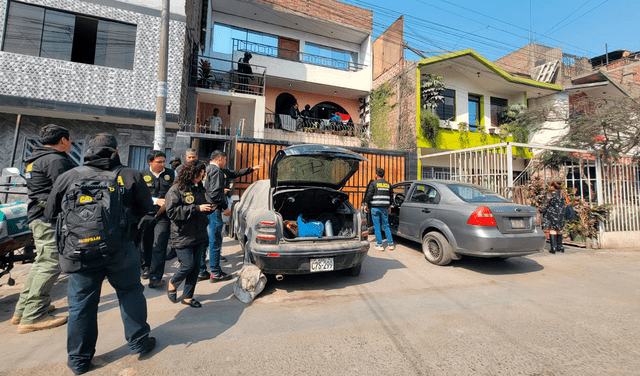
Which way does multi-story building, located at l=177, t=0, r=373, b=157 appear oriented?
toward the camera

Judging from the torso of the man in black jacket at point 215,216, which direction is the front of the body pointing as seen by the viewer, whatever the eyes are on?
to the viewer's right

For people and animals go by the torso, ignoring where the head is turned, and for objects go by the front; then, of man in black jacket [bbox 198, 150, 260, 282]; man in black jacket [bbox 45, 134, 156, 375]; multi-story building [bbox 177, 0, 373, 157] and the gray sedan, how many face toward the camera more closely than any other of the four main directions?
1

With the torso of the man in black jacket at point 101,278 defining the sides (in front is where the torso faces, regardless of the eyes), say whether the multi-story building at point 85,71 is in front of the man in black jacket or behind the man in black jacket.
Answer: in front

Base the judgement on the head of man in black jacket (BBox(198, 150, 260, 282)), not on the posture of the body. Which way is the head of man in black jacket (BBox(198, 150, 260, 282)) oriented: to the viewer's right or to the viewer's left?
to the viewer's right

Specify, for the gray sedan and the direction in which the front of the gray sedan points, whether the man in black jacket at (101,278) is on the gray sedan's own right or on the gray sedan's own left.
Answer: on the gray sedan's own left

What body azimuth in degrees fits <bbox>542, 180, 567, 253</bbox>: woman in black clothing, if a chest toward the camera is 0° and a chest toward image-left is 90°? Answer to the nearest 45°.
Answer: approximately 180°

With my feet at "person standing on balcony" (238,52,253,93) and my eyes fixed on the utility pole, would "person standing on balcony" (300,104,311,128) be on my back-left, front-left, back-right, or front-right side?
back-left

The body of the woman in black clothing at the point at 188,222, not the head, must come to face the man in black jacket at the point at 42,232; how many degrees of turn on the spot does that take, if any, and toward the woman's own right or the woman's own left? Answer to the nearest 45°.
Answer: approximately 135° to the woman's own right

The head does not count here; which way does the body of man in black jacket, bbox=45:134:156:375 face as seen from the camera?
away from the camera

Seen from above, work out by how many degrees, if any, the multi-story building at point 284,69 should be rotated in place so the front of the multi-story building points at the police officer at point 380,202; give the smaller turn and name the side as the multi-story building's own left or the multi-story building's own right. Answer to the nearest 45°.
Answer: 0° — it already faces them

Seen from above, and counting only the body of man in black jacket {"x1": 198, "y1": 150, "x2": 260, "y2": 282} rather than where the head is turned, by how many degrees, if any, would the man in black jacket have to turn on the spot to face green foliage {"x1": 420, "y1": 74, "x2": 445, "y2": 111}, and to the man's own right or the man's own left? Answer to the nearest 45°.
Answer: approximately 45° to the man's own left
